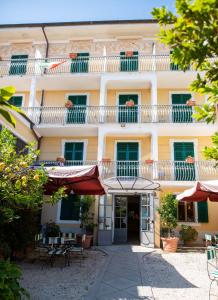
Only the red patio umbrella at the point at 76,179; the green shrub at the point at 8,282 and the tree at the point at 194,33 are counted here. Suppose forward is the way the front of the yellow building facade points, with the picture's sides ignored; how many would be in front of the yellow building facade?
3

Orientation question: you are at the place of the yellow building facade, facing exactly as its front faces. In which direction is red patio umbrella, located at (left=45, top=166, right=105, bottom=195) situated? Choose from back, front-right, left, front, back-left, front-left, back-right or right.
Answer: front

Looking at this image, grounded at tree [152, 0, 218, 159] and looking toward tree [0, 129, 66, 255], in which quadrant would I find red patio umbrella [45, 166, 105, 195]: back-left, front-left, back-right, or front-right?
front-right

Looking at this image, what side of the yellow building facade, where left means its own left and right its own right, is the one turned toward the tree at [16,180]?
front

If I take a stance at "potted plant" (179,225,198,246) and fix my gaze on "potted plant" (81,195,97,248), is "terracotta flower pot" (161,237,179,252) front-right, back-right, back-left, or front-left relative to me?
front-left

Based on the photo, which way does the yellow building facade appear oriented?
toward the camera

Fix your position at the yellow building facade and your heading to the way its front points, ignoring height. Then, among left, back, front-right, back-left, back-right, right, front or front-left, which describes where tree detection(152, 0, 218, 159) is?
front

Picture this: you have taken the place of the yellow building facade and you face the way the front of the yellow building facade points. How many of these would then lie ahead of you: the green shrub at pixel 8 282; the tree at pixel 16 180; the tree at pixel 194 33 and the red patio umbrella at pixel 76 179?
4

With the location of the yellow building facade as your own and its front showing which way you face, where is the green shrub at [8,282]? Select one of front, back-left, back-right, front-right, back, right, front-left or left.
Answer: front
